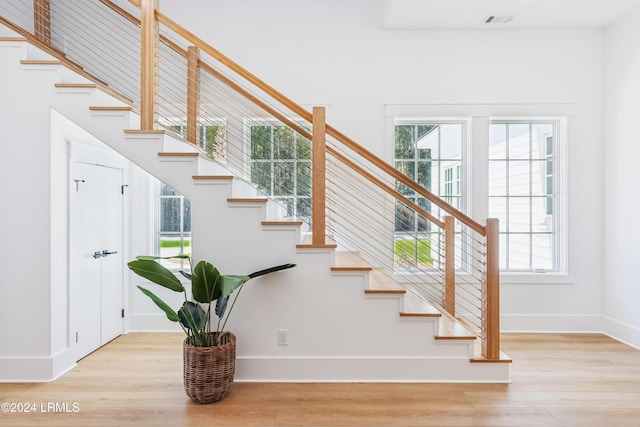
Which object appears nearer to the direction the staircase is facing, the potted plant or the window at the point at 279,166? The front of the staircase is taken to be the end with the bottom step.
the window

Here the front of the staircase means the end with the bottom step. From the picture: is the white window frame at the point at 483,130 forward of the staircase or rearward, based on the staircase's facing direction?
forward

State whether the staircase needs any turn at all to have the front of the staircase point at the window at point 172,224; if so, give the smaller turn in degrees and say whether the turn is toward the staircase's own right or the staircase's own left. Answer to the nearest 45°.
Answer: approximately 135° to the staircase's own left

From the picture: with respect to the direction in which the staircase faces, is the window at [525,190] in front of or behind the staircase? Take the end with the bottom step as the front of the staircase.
in front

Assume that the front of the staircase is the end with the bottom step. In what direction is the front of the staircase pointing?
to the viewer's right

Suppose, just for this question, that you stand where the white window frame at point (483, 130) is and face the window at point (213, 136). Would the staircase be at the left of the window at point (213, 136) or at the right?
left

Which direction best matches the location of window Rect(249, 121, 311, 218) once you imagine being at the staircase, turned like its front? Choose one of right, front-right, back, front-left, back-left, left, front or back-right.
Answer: left

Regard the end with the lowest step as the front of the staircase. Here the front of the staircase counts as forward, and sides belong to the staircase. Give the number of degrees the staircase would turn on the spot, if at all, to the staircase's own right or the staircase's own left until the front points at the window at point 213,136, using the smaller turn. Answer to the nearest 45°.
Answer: approximately 135° to the staircase's own left

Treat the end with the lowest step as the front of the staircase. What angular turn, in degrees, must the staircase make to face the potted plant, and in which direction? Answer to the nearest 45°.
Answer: approximately 135° to its right
